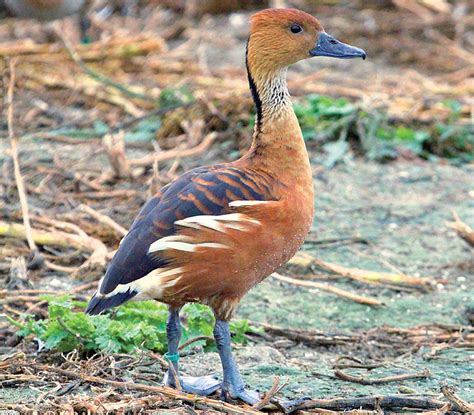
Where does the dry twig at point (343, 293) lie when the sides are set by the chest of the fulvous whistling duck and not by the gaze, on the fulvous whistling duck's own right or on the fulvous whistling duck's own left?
on the fulvous whistling duck's own left

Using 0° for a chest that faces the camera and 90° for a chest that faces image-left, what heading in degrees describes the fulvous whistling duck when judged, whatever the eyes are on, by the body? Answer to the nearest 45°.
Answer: approximately 270°

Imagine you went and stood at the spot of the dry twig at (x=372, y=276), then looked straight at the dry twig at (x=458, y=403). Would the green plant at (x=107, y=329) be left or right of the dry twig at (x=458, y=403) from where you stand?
right

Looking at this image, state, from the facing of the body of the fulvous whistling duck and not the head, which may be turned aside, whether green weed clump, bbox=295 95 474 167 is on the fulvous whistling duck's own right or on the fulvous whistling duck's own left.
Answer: on the fulvous whistling duck's own left

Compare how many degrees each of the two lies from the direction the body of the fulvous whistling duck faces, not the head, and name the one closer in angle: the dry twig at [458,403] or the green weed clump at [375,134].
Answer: the dry twig

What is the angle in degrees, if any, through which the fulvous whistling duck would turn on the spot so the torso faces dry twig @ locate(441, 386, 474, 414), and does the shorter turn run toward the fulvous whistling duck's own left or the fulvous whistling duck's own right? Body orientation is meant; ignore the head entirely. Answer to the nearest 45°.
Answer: approximately 45° to the fulvous whistling duck's own right
